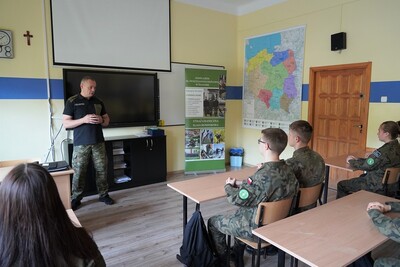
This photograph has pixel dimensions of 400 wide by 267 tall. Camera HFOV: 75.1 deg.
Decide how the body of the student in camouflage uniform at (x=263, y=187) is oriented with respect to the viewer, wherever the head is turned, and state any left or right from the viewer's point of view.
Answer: facing away from the viewer and to the left of the viewer

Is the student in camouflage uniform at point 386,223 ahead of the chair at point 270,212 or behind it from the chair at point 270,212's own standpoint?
behind

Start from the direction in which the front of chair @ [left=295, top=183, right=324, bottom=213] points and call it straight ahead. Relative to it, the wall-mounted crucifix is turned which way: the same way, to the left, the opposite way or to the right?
the opposite way

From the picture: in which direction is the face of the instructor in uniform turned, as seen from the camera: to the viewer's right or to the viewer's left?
to the viewer's right

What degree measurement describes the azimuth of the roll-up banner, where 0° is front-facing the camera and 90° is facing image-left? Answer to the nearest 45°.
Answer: approximately 0°

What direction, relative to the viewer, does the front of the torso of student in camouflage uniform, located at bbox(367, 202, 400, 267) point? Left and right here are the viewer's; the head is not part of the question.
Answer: facing to the left of the viewer

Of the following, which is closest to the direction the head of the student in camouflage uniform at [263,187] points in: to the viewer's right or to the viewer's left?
to the viewer's left

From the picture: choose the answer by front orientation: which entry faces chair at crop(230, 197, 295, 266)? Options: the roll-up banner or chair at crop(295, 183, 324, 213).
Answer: the roll-up banner
